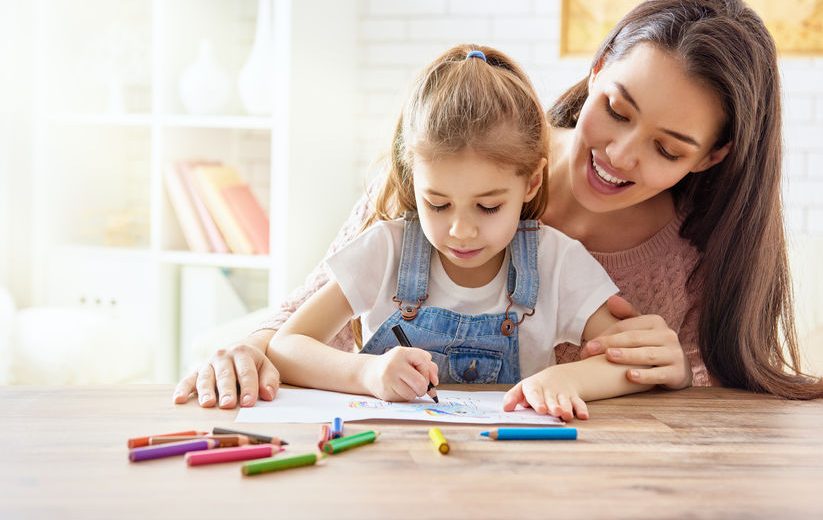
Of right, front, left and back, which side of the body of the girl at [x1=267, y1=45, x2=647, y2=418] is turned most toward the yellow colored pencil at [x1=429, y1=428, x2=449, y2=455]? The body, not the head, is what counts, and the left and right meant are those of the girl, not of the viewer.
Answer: front

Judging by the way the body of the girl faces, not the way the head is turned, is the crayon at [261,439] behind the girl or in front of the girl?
in front

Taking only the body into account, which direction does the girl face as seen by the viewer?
toward the camera

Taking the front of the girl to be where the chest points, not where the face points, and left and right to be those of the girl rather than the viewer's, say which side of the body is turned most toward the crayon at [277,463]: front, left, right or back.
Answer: front

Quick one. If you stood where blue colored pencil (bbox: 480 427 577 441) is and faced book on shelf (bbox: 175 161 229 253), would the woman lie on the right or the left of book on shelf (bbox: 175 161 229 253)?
right

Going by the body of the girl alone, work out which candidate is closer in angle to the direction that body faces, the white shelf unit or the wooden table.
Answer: the wooden table

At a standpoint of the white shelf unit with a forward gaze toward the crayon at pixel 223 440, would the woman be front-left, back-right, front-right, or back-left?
front-left

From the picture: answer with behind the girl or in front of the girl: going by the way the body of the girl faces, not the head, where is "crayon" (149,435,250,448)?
in front

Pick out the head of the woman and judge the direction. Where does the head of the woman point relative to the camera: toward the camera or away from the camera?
toward the camera

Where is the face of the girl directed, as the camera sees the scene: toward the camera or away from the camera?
toward the camera

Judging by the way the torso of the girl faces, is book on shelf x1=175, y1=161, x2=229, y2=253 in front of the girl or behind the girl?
behind

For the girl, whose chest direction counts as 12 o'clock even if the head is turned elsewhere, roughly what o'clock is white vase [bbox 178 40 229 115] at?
The white vase is roughly at 5 o'clock from the girl.

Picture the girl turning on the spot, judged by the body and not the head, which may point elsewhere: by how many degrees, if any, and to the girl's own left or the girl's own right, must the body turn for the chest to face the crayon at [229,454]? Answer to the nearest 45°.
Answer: approximately 45° to the girl's own right
